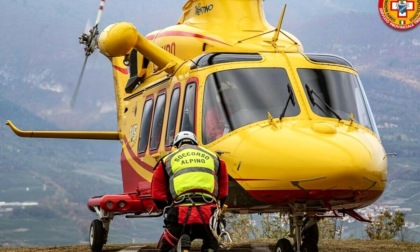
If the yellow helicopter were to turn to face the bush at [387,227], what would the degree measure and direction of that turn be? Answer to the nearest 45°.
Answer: approximately 90° to its left

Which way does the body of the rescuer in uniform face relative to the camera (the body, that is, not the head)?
away from the camera

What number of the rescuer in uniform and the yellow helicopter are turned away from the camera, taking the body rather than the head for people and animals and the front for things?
1

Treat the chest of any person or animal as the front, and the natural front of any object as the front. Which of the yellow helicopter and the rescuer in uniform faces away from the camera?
the rescuer in uniform

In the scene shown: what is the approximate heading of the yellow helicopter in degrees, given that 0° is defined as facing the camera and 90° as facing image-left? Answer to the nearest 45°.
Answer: approximately 315°

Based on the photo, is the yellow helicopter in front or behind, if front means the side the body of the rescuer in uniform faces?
in front
